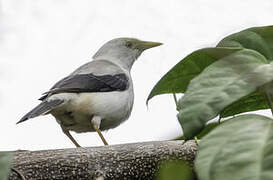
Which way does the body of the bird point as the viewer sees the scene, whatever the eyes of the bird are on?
to the viewer's right
